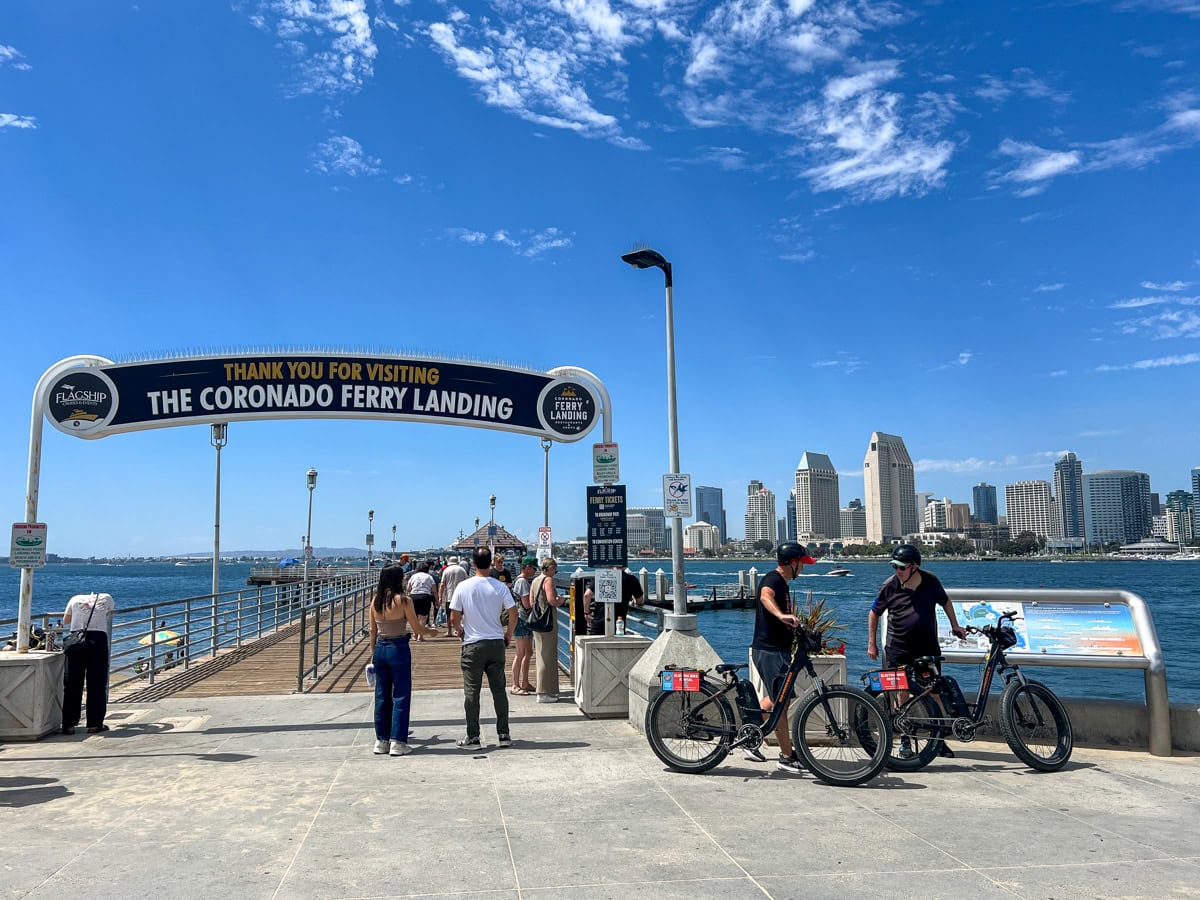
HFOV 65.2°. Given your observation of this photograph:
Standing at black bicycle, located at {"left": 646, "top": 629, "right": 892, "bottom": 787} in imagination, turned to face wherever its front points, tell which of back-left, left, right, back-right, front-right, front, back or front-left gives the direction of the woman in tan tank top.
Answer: back

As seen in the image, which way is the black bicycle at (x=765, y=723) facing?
to the viewer's right

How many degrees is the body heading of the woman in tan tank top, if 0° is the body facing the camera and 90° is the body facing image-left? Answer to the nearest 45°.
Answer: approximately 225°

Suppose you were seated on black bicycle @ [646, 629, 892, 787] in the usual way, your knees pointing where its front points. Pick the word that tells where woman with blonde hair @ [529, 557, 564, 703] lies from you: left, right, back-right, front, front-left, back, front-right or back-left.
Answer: back-left

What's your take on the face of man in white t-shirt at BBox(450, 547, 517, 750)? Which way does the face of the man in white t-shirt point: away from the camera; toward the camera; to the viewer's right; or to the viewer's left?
away from the camera

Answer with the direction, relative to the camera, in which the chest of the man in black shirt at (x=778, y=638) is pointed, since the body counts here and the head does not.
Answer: to the viewer's right

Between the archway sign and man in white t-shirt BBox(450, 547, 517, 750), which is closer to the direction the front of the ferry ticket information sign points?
the man in white t-shirt

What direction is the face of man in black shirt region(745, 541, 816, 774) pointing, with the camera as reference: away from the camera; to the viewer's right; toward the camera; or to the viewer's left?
to the viewer's right

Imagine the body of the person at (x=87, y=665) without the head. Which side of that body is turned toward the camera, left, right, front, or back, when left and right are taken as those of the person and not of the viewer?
back

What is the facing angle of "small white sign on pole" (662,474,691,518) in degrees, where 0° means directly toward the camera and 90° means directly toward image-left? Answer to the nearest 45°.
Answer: approximately 0°
